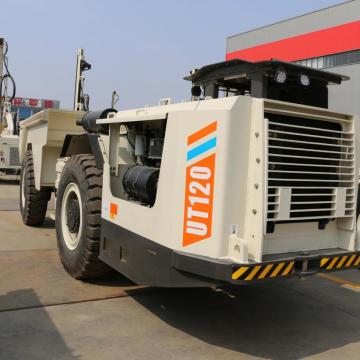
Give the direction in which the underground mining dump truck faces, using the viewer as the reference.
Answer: facing the viewer and to the right of the viewer
